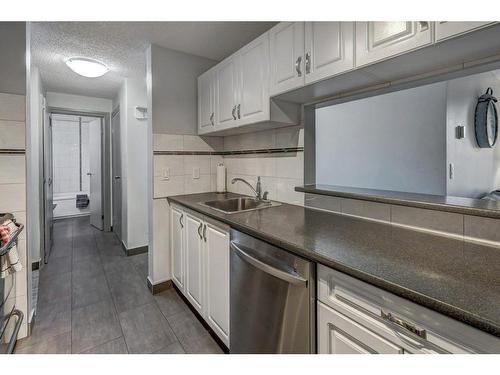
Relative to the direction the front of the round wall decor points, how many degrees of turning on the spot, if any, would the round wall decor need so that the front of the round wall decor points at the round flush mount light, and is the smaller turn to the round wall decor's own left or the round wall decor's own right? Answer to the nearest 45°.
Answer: approximately 135° to the round wall decor's own right

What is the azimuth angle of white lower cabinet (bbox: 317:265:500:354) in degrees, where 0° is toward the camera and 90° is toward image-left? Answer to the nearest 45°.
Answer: approximately 45°

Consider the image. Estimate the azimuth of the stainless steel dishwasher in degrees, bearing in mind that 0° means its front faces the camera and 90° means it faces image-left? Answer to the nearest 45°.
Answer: approximately 45°

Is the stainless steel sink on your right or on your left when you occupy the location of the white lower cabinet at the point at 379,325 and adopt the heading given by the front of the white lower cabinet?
on your right
